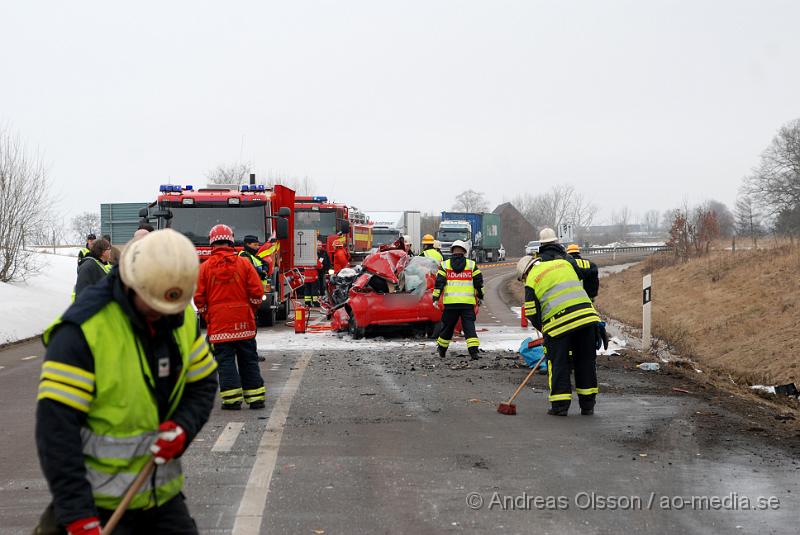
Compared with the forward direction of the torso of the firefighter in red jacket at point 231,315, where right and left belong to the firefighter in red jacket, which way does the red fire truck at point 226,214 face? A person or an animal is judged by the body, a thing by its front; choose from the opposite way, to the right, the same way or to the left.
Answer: the opposite way

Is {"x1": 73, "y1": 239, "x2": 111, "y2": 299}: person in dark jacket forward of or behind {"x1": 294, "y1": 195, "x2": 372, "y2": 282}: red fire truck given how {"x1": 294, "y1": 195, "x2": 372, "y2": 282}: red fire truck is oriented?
forward

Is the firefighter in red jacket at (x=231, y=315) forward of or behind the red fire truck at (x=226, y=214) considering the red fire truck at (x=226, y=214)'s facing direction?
forward

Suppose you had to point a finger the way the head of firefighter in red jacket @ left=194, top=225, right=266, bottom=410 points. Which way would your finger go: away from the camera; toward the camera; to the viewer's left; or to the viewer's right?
away from the camera

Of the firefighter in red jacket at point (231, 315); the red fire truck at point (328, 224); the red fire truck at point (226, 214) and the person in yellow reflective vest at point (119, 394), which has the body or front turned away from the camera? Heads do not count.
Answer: the firefighter in red jacket

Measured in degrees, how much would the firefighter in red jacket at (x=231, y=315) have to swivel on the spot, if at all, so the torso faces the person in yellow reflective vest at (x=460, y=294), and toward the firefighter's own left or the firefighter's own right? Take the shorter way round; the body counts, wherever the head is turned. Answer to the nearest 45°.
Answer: approximately 45° to the firefighter's own right

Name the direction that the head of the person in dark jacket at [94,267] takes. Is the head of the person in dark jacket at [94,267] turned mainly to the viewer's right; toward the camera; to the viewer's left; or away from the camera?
to the viewer's right

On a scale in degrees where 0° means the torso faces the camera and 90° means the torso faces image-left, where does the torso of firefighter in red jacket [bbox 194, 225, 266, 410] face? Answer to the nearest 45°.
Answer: approximately 180°

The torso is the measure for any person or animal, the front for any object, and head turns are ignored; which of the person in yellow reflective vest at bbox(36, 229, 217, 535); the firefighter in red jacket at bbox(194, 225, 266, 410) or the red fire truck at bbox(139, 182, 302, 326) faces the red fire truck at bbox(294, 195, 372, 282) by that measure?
the firefighter in red jacket
